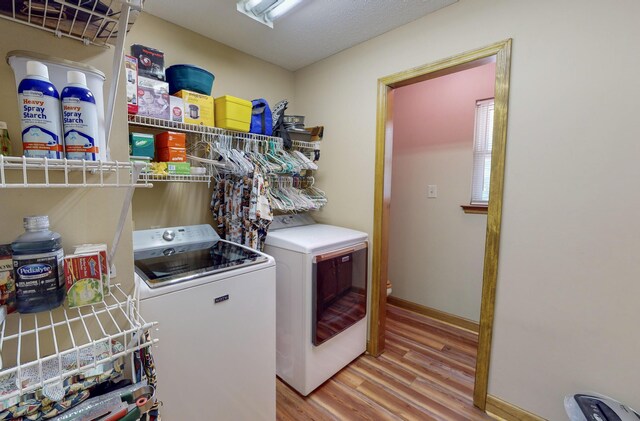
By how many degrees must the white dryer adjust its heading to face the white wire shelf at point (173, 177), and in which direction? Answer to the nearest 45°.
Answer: approximately 135° to its right

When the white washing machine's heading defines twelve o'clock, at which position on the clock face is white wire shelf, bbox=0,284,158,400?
The white wire shelf is roughly at 3 o'clock from the white washing machine.

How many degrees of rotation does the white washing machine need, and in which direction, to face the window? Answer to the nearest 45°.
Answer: approximately 45° to its left

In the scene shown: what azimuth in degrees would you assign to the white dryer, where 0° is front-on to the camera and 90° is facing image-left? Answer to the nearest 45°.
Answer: approximately 315°
